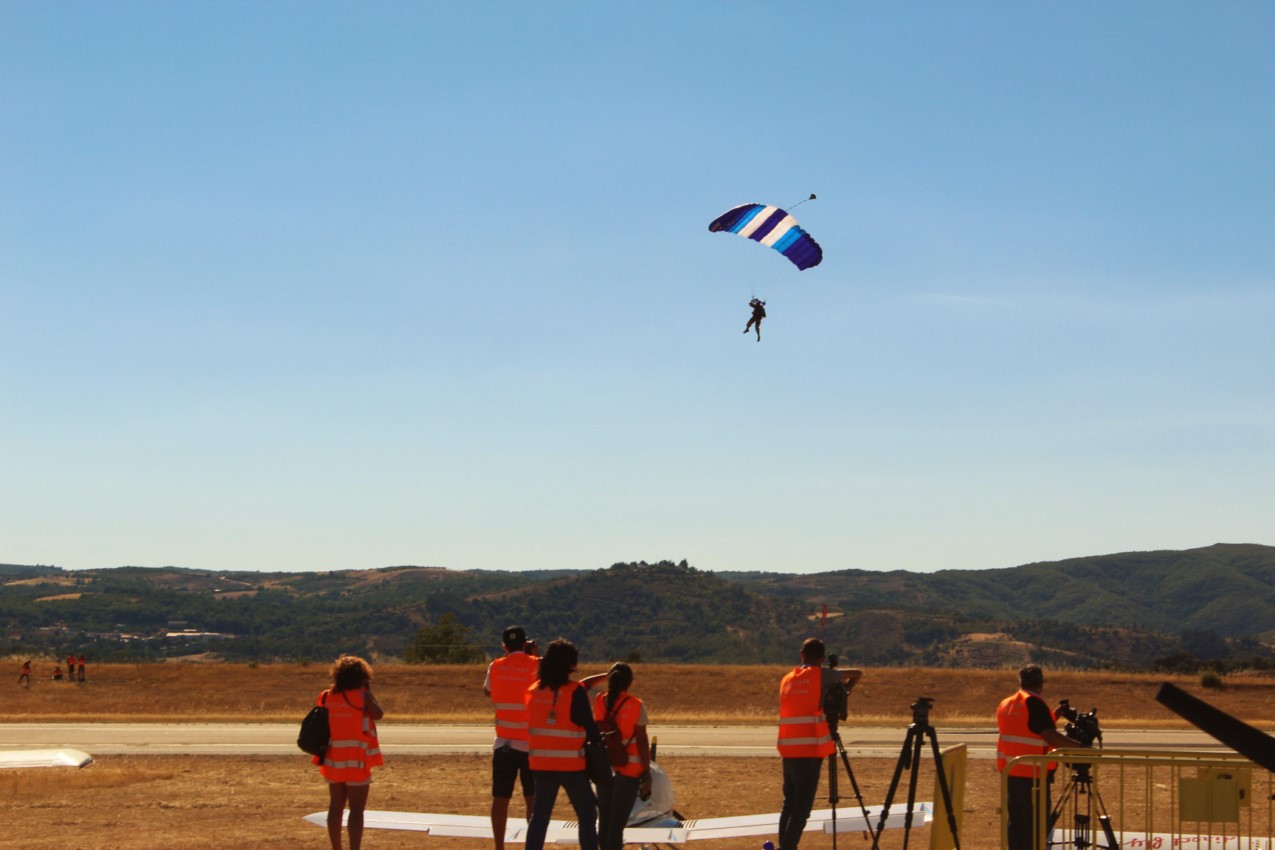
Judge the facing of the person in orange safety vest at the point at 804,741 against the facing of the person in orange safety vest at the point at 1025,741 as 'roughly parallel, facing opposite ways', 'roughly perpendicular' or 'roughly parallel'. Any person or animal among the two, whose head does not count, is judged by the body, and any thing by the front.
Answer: roughly parallel

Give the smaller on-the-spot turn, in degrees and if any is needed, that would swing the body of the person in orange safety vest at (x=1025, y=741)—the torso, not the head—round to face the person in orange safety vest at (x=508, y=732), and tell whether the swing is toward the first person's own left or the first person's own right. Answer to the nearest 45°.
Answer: approximately 135° to the first person's own left

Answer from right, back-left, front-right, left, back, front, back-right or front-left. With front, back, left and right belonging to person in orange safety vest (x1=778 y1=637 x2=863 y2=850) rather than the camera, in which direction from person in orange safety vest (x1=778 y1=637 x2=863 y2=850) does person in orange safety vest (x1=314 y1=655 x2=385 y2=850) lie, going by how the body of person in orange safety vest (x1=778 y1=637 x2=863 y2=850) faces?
back-left

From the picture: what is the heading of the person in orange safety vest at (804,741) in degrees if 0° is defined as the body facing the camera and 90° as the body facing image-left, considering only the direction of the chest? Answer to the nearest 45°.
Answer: approximately 225°

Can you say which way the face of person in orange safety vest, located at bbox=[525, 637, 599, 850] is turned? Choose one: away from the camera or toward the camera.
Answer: away from the camera

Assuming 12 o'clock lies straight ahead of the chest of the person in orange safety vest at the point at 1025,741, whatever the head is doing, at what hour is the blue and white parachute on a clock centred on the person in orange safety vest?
The blue and white parachute is roughly at 10 o'clock from the person in orange safety vest.

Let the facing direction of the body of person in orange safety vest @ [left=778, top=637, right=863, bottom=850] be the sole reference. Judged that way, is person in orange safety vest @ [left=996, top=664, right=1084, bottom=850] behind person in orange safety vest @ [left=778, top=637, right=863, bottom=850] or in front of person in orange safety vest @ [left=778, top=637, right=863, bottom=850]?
in front

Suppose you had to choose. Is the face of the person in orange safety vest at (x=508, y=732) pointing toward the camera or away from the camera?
away from the camera

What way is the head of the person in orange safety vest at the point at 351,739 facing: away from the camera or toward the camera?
away from the camera

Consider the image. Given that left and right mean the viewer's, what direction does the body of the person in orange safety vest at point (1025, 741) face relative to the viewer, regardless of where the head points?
facing away from the viewer and to the right of the viewer

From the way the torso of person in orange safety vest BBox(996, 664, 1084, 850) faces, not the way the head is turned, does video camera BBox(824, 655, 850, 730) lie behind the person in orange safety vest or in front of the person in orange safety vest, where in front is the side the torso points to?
behind

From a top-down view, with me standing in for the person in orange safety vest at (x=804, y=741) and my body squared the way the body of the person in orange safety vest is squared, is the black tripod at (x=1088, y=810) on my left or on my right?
on my right

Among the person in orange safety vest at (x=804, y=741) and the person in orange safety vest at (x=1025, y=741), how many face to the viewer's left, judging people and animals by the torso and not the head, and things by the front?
0
